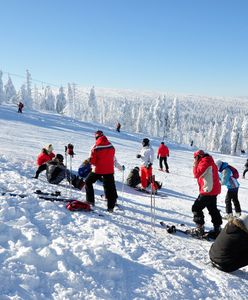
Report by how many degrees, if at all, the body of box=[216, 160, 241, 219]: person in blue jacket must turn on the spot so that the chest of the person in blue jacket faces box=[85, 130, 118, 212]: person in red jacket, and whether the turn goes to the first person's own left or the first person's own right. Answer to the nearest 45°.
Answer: approximately 45° to the first person's own left

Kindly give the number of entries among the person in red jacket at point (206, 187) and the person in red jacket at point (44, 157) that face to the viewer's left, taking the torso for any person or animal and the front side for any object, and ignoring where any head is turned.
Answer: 1

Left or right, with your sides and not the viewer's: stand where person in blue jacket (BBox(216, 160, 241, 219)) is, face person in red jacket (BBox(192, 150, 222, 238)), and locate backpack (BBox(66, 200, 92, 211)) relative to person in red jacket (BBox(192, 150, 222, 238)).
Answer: right

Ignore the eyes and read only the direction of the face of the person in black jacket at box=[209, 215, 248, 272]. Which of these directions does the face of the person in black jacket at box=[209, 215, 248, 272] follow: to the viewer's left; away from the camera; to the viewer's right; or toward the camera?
away from the camera

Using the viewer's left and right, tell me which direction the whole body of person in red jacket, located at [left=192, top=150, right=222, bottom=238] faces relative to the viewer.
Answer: facing to the left of the viewer

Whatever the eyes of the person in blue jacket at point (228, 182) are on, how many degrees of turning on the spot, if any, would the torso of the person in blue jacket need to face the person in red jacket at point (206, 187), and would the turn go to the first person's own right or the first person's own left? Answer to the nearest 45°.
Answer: approximately 90° to the first person's own left

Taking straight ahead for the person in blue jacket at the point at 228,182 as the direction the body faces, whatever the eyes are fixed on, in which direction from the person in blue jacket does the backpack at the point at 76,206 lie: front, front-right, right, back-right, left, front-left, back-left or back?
front-left
